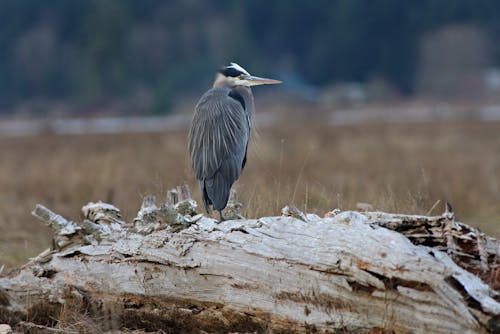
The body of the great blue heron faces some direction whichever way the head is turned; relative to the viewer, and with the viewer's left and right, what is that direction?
facing away from the viewer and to the right of the viewer
